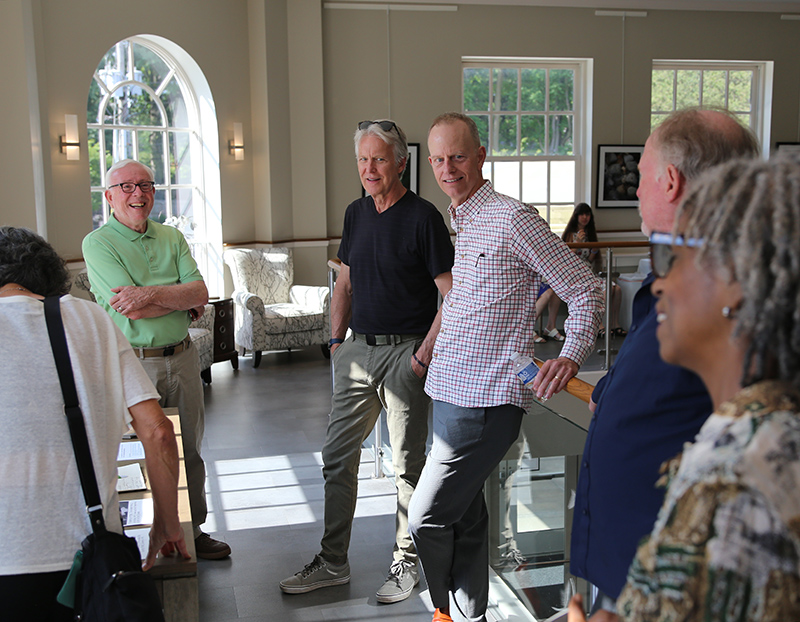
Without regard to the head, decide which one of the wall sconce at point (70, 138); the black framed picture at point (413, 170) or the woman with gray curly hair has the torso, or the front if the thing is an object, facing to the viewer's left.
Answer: the woman with gray curly hair

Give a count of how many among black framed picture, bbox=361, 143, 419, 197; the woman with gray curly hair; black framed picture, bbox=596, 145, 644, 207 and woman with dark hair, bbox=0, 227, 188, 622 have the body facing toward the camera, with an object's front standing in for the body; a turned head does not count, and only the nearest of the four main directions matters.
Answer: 2

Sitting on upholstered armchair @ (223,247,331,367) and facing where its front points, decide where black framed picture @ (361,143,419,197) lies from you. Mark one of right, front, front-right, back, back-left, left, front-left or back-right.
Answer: left

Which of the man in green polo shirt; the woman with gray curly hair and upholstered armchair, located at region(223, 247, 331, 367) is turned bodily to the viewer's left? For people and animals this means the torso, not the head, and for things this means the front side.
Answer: the woman with gray curly hair

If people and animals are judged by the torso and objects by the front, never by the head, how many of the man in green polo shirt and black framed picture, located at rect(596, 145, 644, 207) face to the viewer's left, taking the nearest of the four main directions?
0

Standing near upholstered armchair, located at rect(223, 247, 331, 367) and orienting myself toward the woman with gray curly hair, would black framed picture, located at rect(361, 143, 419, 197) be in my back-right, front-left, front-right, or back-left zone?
back-left

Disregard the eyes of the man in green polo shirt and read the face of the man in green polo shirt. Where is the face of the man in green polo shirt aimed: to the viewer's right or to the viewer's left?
to the viewer's right

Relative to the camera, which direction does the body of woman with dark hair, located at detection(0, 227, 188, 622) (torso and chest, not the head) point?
away from the camera

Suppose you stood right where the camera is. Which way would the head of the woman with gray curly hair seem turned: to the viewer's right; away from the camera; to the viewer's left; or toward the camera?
to the viewer's left
